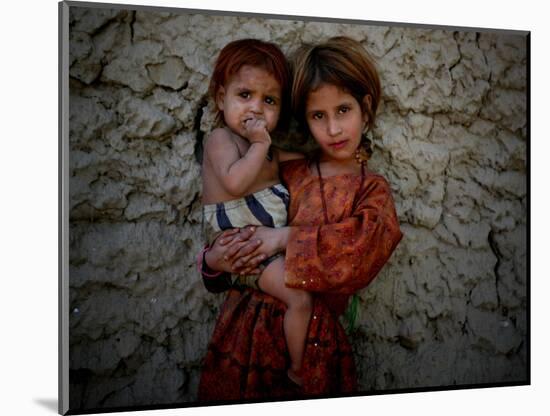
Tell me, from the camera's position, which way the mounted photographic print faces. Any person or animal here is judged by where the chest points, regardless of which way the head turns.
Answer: facing the viewer and to the right of the viewer
